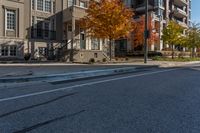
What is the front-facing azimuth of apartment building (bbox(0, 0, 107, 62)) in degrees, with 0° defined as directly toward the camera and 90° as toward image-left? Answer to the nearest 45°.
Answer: approximately 0°

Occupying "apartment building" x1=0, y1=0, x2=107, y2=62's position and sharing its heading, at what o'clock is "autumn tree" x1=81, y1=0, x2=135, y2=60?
The autumn tree is roughly at 10 o'clock from the apartment building.
